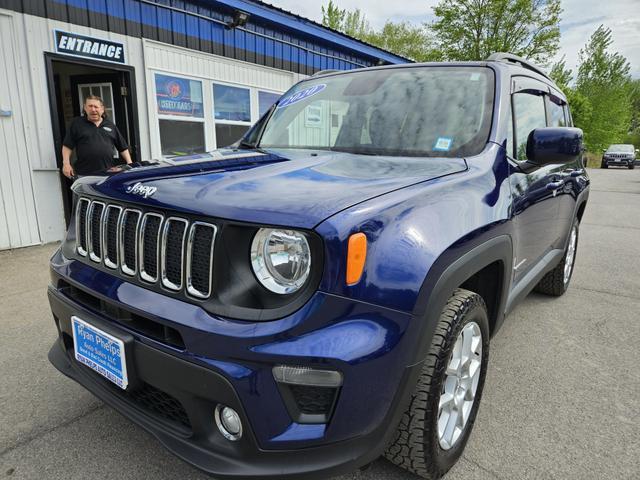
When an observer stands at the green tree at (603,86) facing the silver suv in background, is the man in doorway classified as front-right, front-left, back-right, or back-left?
front-right

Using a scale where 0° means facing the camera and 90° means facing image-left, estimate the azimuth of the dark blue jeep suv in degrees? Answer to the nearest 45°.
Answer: approximately 45°

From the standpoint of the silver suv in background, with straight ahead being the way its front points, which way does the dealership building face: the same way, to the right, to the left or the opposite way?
to the left

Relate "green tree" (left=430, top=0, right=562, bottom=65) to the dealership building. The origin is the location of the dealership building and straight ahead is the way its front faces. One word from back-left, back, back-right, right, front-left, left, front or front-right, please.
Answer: left

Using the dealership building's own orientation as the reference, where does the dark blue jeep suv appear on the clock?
The dark blue jeep suv is roughly at 1 o'clock from the dealership building.

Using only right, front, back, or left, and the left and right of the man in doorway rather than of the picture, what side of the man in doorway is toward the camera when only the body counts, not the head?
front

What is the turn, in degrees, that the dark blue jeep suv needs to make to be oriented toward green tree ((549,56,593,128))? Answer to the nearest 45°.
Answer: approximately 180°

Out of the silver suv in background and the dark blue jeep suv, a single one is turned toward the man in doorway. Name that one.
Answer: the silver suv in background

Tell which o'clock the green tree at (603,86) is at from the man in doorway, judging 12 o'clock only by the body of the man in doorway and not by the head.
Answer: The green tree is roughly at 8 o'clock from the man in doorway.

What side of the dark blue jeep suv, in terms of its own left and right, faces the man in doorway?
right

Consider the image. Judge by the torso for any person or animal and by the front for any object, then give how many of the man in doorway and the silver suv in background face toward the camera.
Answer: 2

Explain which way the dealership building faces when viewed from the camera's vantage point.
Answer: facing the viewer and to the right of the viewer

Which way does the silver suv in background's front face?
toward the camera

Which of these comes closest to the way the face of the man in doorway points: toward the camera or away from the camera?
toward the camera

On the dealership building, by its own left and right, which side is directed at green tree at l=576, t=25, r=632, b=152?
left

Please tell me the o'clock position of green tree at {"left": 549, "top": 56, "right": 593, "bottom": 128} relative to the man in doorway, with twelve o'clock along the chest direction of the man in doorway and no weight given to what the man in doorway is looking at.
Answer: The green tree is roughly at 8 o'clock from the man in doorway.

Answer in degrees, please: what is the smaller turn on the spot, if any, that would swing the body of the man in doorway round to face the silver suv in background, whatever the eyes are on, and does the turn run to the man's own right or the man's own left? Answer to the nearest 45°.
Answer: approximately 90° to the man's own left

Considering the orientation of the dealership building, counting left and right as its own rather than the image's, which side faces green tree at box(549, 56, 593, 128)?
left
